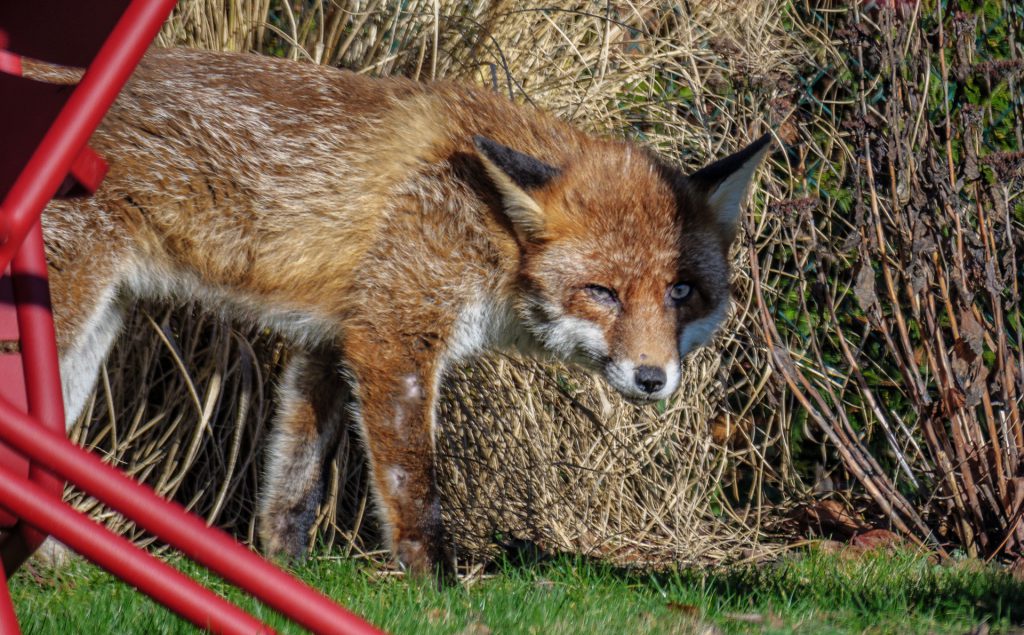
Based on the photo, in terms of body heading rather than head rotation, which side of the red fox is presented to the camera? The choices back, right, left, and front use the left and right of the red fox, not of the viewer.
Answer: right

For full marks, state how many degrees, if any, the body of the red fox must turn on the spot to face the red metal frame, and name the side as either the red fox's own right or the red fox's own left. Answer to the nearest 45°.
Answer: approximately 90° to the red fox's own right

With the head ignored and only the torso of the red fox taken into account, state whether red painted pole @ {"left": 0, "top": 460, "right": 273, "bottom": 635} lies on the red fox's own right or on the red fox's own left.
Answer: on the red fox's own right

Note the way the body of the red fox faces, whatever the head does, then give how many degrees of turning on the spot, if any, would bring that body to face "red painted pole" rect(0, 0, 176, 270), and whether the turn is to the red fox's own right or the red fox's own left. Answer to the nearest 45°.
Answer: approximately 90° to the red fox's own right

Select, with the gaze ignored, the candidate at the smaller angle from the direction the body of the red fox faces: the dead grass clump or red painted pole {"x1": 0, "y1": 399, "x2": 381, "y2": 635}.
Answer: the dead grass clump

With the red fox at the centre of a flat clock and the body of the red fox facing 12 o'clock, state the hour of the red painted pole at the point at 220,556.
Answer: The red painted pole is roughly at 3 o'clock from the red fox.

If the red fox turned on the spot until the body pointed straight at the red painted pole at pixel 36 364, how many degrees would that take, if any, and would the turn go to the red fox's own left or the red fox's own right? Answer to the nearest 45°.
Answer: approximately 90° to the red fox's own right
